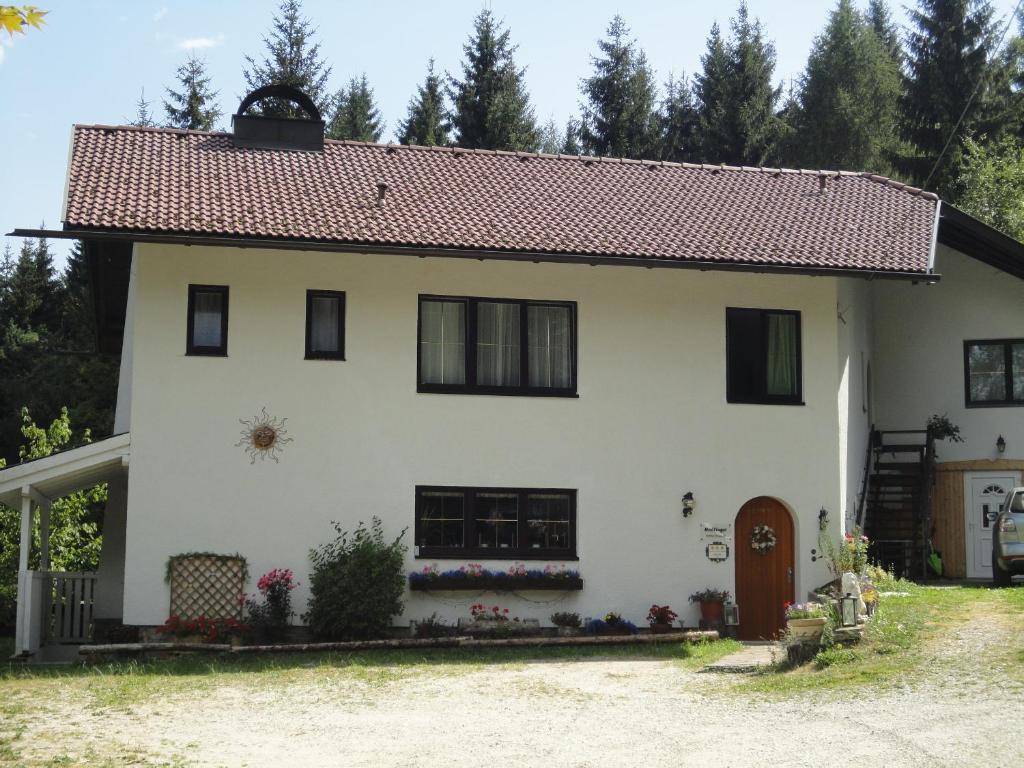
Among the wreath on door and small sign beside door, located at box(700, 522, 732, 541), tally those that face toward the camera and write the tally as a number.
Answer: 2

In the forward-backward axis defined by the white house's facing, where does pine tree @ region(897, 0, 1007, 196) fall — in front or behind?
behind

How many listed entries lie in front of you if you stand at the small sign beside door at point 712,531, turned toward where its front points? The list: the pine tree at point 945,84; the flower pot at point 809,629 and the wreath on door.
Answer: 1

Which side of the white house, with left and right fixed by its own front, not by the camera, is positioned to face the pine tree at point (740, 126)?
back

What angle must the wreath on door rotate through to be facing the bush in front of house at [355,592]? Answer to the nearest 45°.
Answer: approximately 45° to its right

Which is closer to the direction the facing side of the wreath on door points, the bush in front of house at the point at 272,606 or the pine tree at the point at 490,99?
the bush in front of house

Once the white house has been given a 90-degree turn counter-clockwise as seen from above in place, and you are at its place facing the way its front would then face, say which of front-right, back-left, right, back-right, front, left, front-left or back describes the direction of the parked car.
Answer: front

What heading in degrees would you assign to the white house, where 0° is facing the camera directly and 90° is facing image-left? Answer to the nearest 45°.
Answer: approximately 0°
